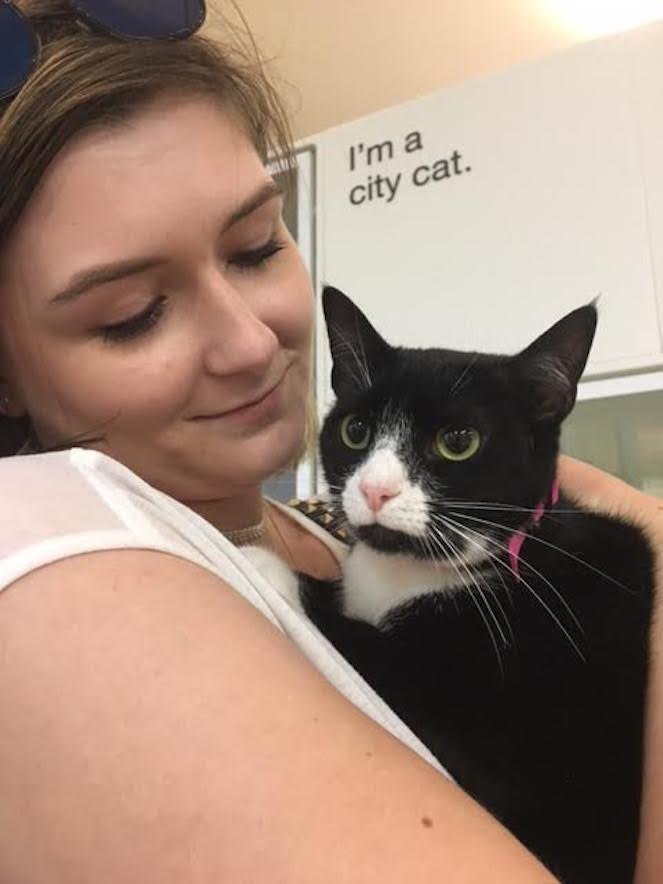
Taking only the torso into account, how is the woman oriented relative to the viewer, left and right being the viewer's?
facing the viewer and to the right of the viewer

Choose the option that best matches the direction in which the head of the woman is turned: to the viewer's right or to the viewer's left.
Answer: to the viewer's right

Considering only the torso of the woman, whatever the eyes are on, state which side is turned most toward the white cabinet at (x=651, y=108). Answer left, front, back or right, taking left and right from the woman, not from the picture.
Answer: left

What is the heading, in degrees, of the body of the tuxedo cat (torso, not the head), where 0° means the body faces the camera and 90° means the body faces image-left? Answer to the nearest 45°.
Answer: approximately 45°
